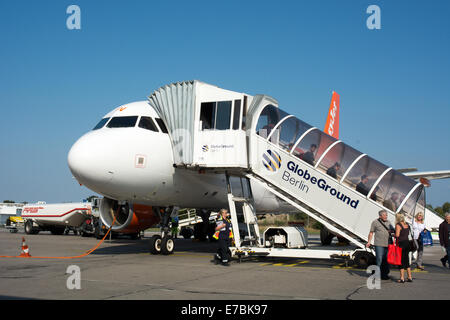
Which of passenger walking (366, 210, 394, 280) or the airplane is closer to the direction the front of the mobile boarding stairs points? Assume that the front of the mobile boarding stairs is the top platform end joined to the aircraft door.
the airplane

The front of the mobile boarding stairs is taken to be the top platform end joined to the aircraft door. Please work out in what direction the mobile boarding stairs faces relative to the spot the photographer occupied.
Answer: facing to the left of the viewer

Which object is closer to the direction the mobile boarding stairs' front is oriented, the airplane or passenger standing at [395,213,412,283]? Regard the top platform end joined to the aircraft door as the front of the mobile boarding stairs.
the airplane

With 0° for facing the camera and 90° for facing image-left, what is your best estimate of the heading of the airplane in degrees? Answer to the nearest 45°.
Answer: approximately 45°

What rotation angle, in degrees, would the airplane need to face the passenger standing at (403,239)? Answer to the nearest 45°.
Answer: approximately 90° to its left

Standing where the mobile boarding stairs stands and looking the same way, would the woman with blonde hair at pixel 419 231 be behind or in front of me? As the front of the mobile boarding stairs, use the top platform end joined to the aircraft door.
behind

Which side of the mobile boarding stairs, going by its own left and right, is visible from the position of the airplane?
front

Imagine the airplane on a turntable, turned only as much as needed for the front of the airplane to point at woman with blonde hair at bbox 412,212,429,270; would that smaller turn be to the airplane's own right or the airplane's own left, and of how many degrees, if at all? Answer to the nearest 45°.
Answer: approximately 135° to the airplane's own left
